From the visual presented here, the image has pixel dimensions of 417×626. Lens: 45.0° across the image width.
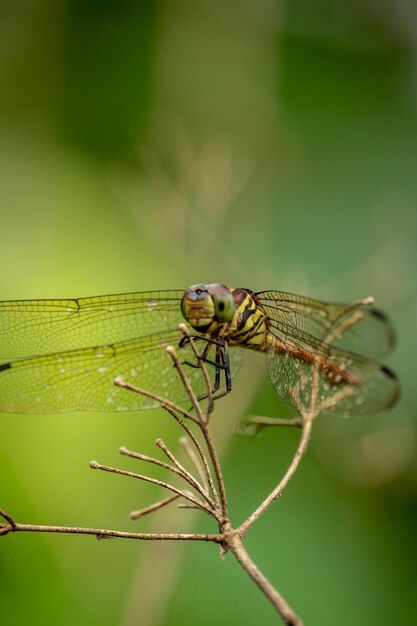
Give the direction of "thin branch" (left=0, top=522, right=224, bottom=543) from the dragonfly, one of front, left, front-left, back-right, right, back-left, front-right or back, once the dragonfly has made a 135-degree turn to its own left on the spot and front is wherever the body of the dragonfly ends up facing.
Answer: back
